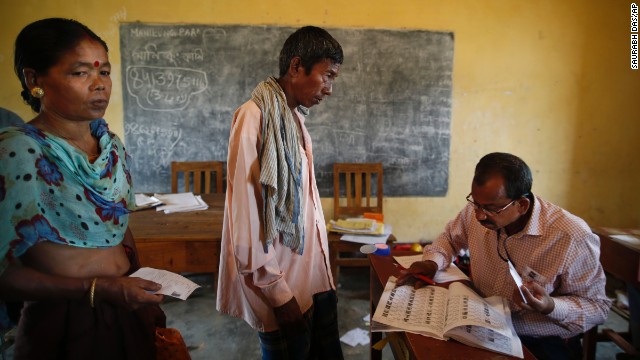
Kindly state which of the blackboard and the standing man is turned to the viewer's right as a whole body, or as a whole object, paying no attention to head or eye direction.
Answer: the standing man

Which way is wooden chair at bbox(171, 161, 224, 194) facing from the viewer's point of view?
toward the camera

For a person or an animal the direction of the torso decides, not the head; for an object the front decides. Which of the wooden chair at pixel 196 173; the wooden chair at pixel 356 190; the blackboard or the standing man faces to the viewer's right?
the standing man

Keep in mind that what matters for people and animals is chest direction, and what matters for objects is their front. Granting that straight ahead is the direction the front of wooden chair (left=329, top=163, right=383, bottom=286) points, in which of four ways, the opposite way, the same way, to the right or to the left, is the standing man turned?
to the left

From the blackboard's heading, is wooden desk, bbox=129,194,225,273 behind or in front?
in front

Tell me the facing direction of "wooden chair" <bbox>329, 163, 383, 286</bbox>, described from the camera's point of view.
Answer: facing the viewer

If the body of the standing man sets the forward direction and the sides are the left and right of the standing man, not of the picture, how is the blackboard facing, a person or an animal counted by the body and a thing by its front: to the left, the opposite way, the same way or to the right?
to the right

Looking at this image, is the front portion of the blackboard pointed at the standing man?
yes

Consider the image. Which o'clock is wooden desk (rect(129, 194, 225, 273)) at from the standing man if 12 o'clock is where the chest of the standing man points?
The wooden desk is roughly at 8 o'clock from the standing man.

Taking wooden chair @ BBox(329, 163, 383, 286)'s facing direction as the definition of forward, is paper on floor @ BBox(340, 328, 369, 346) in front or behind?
in front

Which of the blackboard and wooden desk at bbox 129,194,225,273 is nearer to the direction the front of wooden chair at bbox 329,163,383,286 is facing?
the wooden desk

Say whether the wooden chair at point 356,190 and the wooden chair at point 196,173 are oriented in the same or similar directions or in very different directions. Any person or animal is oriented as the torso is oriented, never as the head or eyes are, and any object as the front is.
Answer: same or similar directions

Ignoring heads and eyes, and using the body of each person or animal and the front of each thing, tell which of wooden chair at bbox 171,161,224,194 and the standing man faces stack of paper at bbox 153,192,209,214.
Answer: the wooden chair

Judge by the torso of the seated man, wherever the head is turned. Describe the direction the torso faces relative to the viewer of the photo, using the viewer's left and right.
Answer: facing the viewer and to the left of the viewer

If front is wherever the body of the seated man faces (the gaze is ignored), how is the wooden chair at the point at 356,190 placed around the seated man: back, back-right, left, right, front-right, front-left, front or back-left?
right

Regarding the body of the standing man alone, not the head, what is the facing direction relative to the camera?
to the viewer's right

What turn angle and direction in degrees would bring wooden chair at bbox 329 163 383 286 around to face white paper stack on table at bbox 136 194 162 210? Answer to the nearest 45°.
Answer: approximately 45° to its right

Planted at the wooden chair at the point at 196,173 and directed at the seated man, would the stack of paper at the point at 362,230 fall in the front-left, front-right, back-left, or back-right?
front-left

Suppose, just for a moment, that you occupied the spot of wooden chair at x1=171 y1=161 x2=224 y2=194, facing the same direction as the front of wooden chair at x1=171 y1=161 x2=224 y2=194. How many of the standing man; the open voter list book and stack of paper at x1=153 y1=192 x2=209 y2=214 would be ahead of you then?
3

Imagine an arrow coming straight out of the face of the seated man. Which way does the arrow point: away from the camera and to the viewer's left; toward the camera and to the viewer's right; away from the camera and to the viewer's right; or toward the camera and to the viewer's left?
toward the camera and to the viewer's left

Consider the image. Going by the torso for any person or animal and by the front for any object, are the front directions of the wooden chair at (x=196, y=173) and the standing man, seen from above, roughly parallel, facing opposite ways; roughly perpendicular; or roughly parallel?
roughly perpendicular
